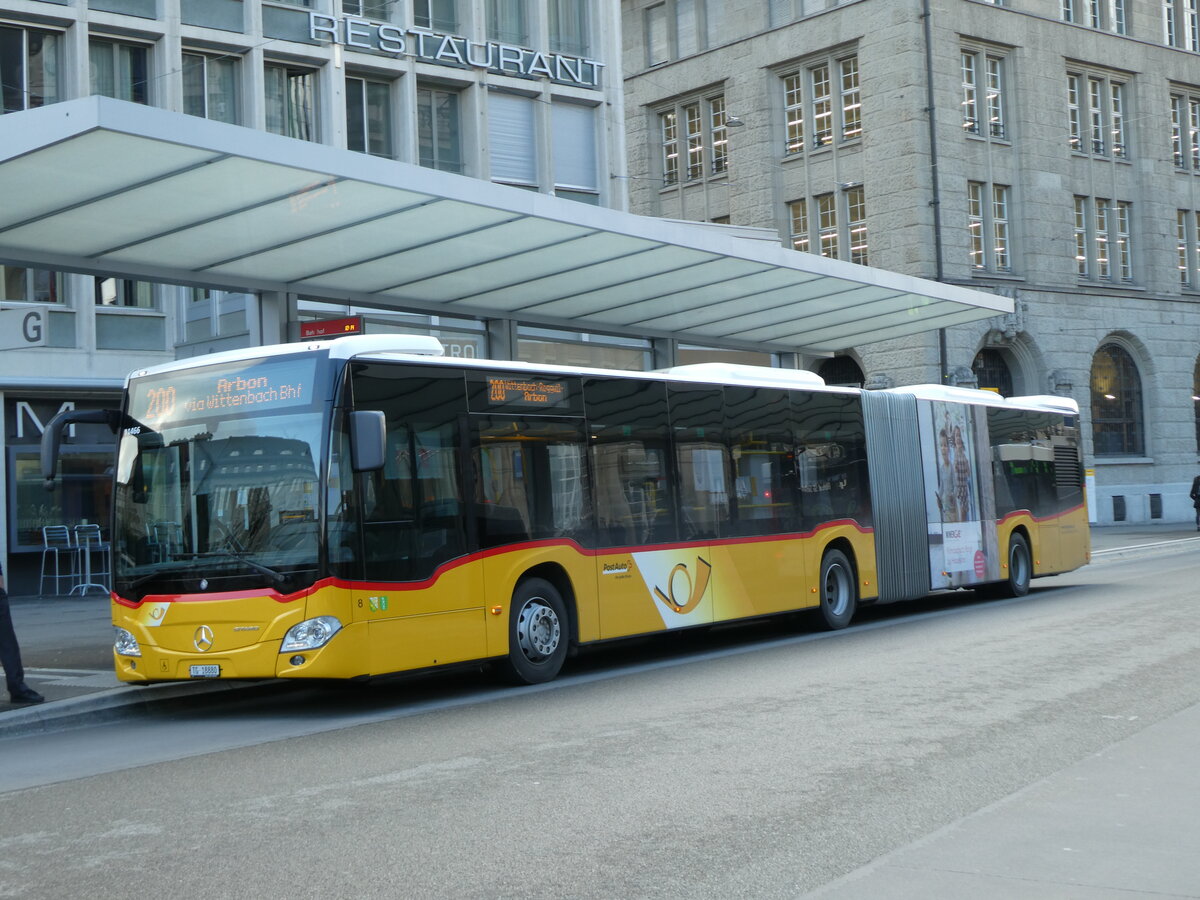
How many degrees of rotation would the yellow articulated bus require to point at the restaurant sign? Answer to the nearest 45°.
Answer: approximately 135° to its right

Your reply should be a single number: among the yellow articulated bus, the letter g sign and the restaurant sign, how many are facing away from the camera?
0

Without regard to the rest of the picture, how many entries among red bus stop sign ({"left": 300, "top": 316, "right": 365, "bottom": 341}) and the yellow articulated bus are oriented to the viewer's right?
0

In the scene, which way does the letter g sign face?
toward the camera

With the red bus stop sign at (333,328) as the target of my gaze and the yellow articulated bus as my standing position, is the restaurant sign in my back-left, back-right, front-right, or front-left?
front-right

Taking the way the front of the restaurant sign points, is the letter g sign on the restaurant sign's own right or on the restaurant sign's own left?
on the restaurant sign's own right

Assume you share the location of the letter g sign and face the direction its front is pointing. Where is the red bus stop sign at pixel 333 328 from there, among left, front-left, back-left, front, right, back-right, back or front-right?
back-left

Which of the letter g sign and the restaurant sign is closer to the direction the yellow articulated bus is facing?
the letter g sign

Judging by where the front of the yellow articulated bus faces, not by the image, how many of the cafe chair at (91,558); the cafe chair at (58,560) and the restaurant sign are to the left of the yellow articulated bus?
0

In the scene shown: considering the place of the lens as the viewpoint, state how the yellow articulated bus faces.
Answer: facing the viewer and to the left of the viewer

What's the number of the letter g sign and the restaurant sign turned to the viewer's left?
0
